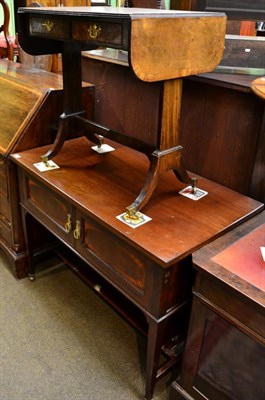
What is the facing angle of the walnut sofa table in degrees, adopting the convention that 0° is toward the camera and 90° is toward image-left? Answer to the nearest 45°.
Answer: approximately 45°

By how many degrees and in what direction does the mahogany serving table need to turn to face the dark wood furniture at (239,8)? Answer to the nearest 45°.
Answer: approximately 180°
